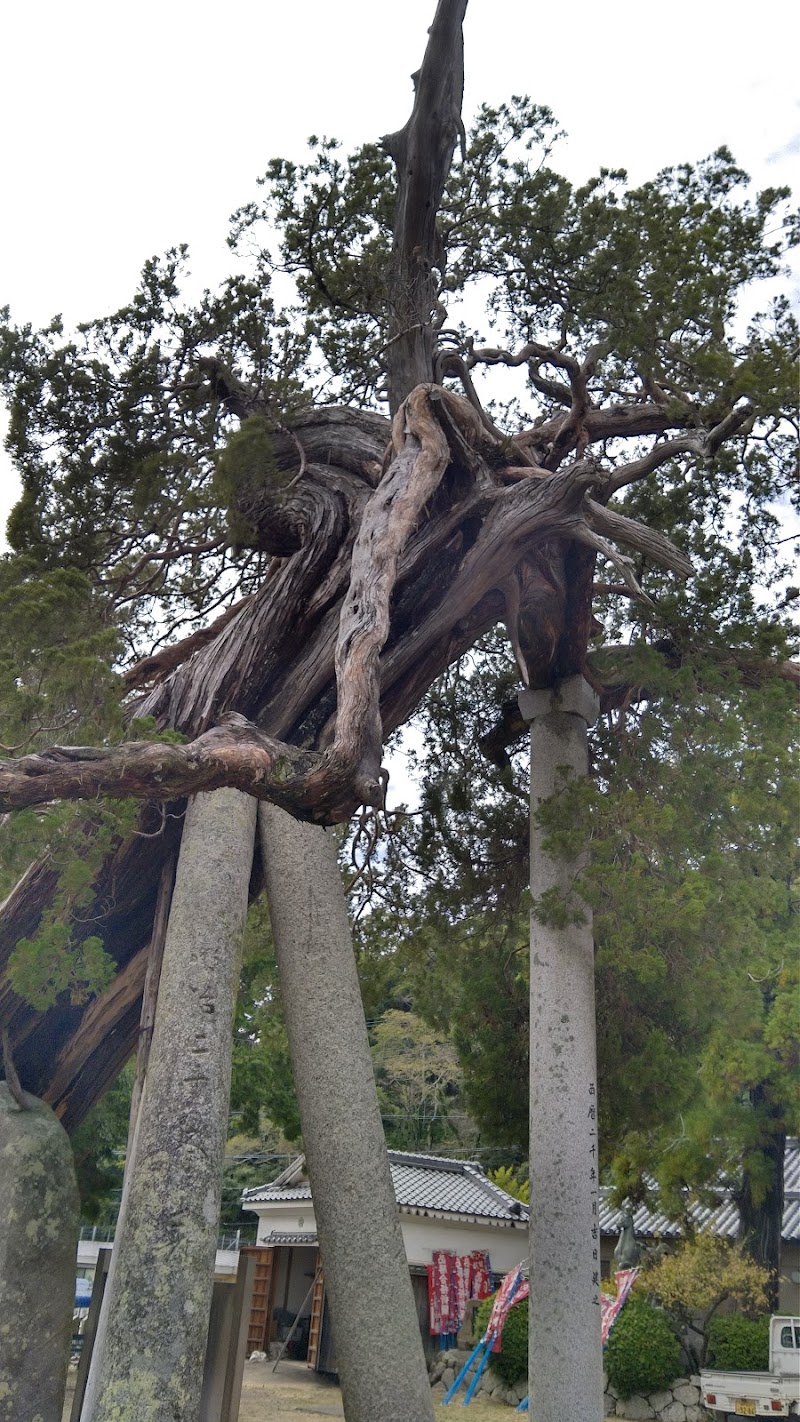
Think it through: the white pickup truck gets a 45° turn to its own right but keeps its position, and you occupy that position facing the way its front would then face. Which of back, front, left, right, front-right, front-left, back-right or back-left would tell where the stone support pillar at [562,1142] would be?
right

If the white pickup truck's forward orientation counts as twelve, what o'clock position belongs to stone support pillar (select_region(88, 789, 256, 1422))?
The stone support pillar is roughly at 5 o'clock from the white pickup truck.

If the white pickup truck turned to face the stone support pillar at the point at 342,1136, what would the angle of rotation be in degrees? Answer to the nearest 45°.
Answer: approximately 135° to its right

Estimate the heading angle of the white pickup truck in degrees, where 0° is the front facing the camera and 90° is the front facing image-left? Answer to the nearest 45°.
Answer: approximately 225°

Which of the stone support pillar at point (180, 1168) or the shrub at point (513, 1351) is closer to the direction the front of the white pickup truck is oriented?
the shrub

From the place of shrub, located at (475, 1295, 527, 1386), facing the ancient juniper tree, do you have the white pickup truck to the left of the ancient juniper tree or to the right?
left

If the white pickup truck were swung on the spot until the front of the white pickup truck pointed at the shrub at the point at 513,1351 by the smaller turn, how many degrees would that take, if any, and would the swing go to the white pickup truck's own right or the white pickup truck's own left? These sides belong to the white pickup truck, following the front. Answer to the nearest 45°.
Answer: approximately 90° to the white pickup truck's own left

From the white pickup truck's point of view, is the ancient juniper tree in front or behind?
behind
